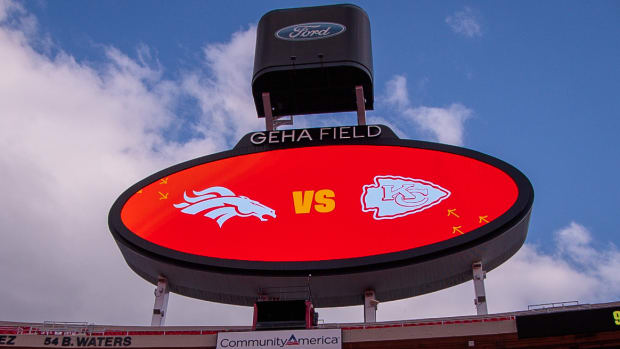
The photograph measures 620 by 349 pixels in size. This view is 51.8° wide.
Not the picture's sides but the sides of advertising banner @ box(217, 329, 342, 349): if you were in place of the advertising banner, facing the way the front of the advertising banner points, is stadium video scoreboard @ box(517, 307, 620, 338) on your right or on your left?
on your left

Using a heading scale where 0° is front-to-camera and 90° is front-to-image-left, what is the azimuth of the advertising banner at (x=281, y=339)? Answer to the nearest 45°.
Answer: approximately 0°
